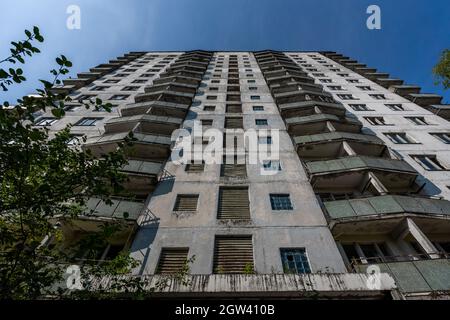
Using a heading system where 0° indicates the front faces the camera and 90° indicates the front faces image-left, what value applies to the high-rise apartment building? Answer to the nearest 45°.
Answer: approximately 0°

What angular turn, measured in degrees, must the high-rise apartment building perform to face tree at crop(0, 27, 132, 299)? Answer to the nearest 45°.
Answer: approximately 45° to its right
